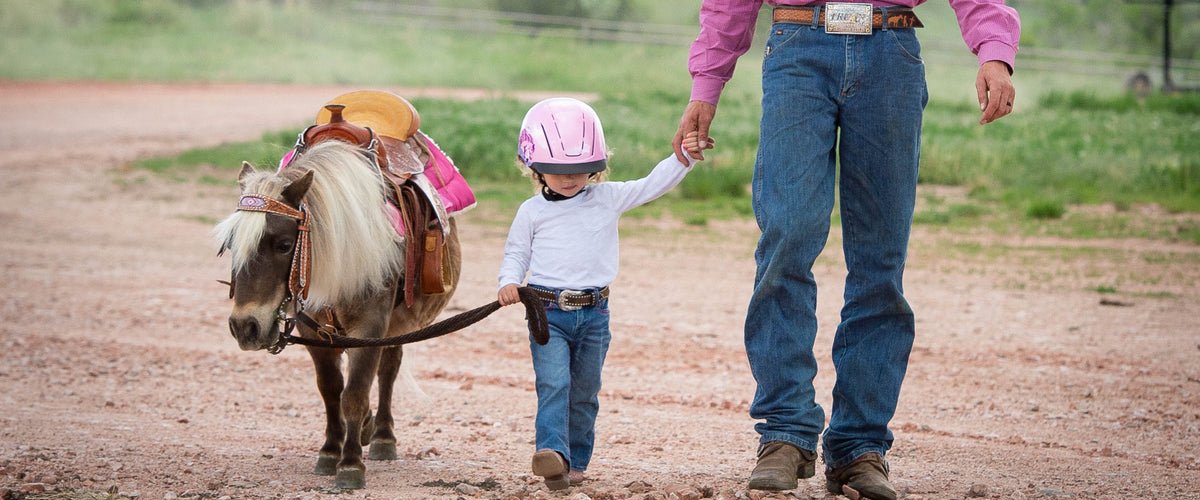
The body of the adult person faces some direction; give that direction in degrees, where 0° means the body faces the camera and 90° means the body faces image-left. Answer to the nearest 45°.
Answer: approximately 0°

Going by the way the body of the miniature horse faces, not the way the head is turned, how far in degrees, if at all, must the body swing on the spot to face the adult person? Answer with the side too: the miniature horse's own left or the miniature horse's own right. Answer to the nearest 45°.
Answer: approximately 90° to the miniature horse's own left

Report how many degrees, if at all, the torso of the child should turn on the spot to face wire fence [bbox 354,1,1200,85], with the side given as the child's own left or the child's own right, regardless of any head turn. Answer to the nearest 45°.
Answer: approximately 180°

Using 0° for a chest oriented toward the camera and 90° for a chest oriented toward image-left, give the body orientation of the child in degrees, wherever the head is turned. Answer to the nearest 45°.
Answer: approximately 0°

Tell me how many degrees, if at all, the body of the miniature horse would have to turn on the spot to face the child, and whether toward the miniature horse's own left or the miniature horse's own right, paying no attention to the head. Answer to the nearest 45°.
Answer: approximately 90° to the miniature horse's own left

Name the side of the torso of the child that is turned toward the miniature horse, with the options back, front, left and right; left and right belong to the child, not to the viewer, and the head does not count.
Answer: right

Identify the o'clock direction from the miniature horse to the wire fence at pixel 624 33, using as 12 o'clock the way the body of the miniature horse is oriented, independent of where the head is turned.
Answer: The wire fence is roughly at 5 o'clock from the miniature horse.
